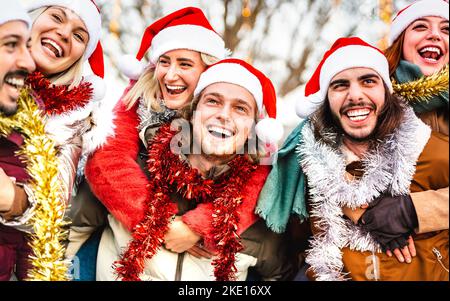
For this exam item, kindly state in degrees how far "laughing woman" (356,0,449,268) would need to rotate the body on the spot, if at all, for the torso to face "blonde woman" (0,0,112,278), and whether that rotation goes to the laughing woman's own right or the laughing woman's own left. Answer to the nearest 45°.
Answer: approximately 90° to the laughing woman's own right

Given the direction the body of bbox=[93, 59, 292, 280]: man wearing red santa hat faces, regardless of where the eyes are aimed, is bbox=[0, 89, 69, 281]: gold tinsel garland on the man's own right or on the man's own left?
on the man's own right

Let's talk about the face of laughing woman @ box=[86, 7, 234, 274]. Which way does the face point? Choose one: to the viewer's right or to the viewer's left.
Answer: to the viewer's right

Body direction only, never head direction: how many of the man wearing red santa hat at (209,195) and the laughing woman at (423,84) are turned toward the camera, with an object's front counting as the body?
2

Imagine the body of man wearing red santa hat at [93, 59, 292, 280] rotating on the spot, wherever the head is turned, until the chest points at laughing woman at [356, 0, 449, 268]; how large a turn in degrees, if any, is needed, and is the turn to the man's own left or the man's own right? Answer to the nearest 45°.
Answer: approximately 90° to the man's own left

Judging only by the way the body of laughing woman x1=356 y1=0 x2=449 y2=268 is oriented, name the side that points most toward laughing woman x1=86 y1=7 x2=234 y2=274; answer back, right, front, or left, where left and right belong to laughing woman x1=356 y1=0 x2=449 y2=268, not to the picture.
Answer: right

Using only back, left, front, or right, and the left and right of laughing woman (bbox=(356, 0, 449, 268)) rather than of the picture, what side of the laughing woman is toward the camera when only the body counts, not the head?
front

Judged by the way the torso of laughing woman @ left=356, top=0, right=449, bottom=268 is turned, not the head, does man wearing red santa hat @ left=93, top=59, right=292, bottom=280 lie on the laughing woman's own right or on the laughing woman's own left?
on the laughing woman's own right
